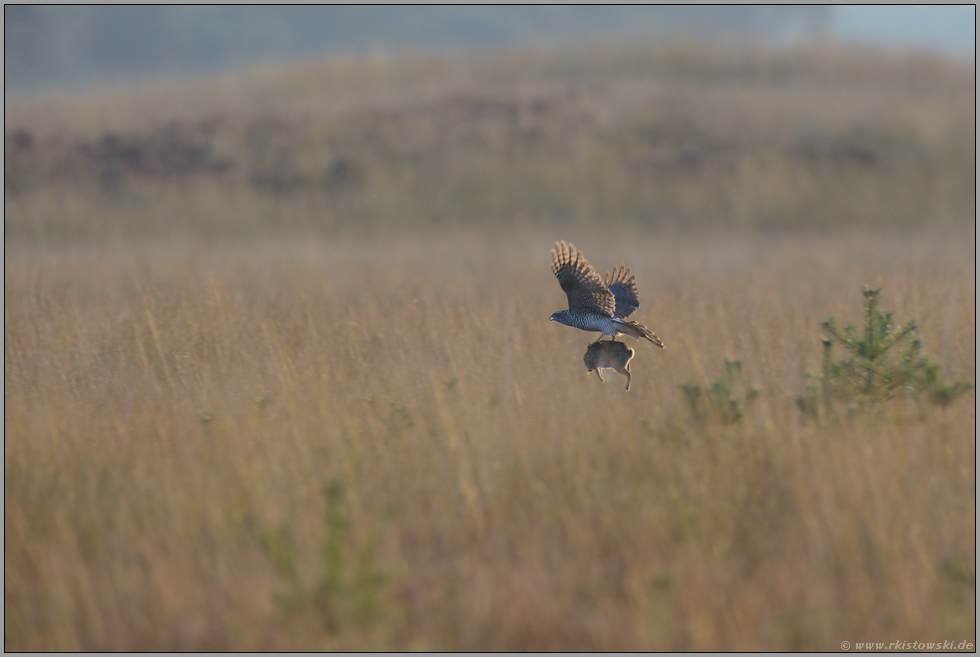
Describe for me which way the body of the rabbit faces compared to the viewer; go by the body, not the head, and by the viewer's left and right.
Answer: facing to the left of the viewer

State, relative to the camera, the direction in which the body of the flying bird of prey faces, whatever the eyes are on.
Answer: to the viewer's left

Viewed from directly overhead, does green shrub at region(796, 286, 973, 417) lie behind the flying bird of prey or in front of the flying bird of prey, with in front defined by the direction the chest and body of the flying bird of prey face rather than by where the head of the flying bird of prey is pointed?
behind

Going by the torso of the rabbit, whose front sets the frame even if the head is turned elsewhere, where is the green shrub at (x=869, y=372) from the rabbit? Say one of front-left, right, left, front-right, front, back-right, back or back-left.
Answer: back
